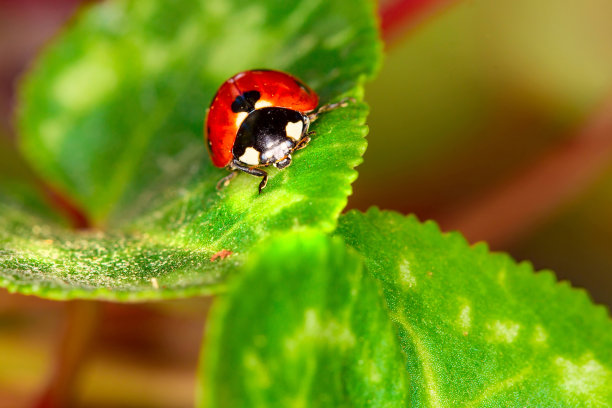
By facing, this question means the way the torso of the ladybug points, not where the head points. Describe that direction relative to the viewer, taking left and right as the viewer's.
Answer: facing the viewer and to the right of the viewer

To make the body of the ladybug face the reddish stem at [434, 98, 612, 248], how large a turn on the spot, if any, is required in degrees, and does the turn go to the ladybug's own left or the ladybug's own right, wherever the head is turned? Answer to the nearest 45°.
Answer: approximately 90° to the ladybug's own left
